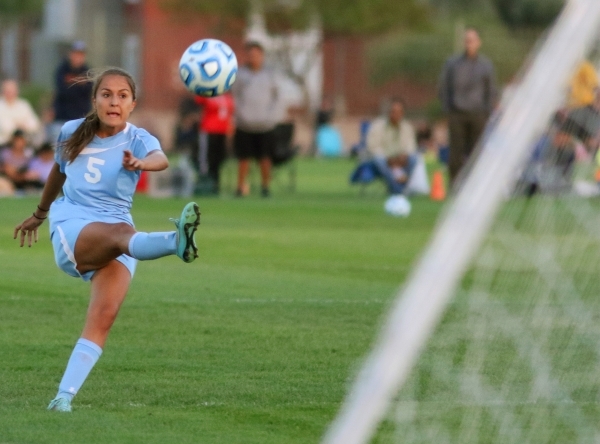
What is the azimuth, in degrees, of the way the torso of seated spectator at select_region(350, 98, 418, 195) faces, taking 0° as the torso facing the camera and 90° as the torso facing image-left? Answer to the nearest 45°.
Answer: approximately 0°

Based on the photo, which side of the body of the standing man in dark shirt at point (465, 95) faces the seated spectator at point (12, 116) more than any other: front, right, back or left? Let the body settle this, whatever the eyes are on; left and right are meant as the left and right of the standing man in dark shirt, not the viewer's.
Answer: right

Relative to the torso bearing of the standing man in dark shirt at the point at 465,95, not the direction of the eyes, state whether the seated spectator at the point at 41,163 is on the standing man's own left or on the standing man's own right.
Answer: on the standing man's own right

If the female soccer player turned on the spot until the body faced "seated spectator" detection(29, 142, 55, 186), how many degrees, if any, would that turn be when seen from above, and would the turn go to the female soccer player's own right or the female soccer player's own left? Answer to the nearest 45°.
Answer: approximately 135° to the female soccer player's own left

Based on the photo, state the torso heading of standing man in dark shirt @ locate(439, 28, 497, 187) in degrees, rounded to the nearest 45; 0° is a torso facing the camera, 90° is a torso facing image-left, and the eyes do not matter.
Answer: approximately 0°

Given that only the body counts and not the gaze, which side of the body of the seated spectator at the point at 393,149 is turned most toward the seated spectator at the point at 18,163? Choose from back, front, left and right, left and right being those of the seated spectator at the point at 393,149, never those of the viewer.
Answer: right

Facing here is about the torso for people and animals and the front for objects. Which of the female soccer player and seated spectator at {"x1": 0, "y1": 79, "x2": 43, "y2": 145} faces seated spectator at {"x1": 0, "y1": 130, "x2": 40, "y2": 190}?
seated spectator at {"x1": 0, "y1": 79, "x2": 43, "y2": 145}
